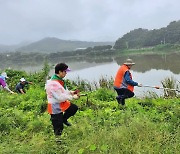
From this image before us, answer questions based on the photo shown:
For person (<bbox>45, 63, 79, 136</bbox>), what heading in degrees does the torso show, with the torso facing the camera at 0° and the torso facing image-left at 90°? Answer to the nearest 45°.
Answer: approximately 270°

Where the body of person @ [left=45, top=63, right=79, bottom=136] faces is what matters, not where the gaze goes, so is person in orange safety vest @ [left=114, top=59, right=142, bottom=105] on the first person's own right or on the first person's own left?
on the first person's own left
